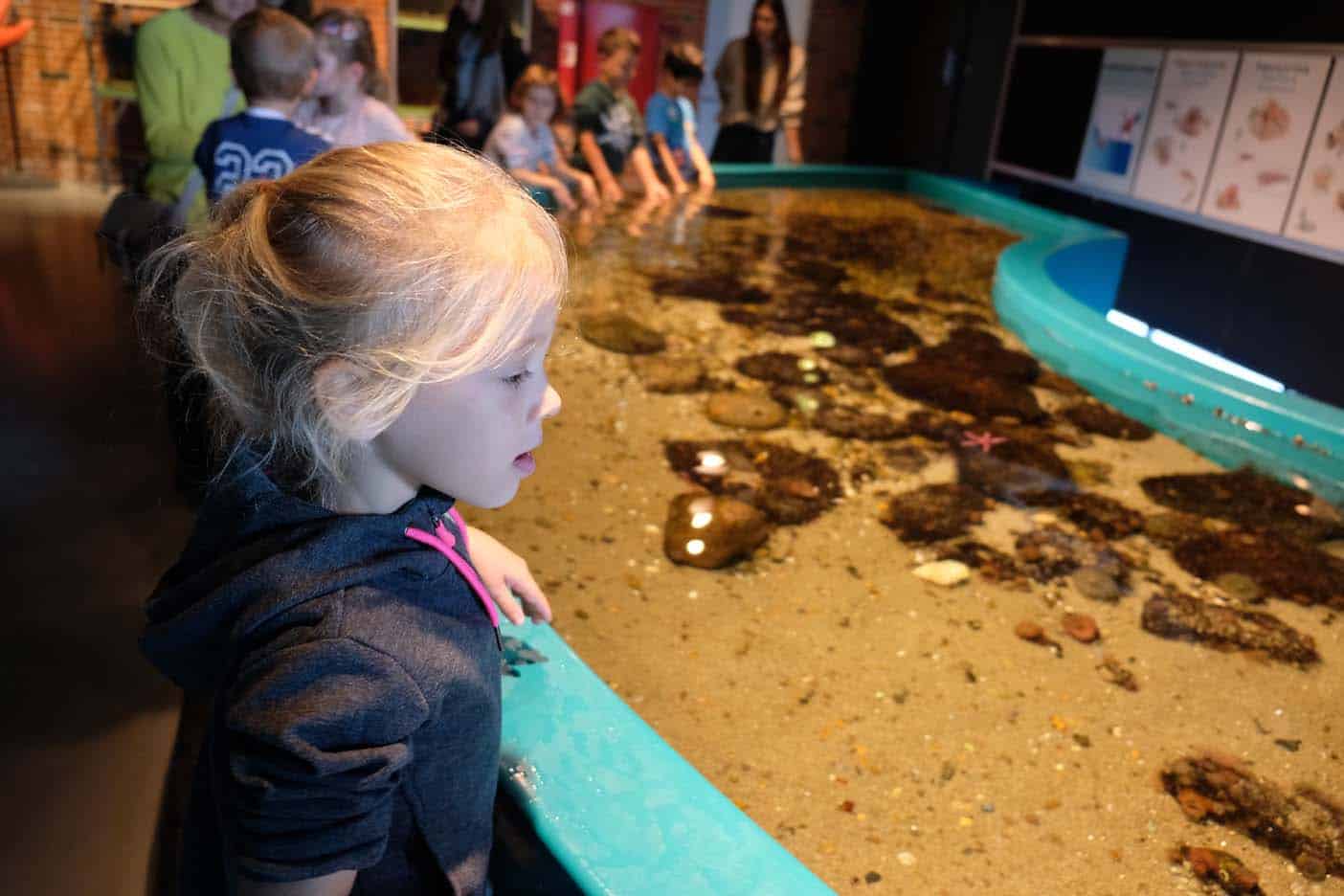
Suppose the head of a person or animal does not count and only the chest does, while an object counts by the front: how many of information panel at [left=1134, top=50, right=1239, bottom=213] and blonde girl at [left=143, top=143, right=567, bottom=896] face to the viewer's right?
1

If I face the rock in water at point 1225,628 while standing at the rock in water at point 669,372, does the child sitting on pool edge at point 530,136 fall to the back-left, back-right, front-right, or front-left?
back-left

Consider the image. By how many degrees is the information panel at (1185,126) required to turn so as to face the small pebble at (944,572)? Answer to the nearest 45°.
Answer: approximately 45° to its left

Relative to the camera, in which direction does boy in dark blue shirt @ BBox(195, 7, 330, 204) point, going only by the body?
away from the camera

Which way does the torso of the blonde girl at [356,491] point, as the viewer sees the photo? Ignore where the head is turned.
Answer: to the viewer's right

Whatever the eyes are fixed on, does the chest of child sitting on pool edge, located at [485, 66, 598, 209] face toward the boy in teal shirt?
no

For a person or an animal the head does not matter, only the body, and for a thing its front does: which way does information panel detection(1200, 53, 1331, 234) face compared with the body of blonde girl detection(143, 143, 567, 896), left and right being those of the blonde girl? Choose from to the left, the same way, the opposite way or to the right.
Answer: the opposite way

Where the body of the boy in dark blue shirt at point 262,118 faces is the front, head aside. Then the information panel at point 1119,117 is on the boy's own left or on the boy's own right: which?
on the boy's own right

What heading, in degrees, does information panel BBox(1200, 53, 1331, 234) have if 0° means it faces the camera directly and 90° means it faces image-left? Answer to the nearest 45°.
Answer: approximately 45°

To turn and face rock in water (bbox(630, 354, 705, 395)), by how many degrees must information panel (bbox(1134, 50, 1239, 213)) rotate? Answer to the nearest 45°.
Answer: approximately 45° to its left

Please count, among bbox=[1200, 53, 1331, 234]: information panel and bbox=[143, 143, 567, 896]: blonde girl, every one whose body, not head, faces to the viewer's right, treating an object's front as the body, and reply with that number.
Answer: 1

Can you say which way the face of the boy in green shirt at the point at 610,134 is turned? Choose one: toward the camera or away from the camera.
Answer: toward the camera

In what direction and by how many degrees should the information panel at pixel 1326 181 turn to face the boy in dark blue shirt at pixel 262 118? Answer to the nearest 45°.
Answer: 0° — it already faces them

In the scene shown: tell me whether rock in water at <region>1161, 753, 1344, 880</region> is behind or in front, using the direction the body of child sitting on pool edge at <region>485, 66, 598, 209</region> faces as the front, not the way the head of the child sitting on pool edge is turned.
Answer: in front

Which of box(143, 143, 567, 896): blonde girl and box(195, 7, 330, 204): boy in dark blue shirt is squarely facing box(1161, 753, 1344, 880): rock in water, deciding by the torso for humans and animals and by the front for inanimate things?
the blonde girl

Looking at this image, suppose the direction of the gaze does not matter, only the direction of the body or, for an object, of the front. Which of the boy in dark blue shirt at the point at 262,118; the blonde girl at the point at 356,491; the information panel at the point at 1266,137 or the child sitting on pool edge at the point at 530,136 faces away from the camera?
the boy in dark blue shirt

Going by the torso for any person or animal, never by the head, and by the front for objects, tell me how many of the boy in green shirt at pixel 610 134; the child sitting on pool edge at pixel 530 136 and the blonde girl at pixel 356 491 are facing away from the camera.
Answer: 0

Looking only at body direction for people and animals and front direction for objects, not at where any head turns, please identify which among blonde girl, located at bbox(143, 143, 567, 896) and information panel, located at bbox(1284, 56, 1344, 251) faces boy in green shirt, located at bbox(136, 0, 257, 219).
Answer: the information panel

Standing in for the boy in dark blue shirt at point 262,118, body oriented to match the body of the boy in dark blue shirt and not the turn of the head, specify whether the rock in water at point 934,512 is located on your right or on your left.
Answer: on your right

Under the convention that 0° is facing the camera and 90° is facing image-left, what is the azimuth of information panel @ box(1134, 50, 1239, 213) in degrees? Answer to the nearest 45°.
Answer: approximately 45°

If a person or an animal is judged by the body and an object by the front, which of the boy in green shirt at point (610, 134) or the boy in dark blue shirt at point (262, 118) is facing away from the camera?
the boy in dark blue shirt

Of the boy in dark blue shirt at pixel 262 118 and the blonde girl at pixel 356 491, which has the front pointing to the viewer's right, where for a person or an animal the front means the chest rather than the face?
the blonde girl
